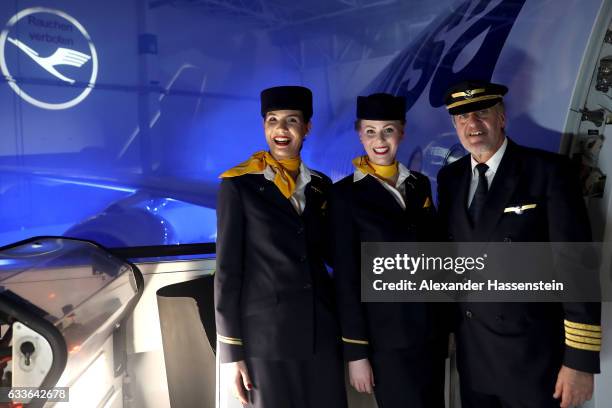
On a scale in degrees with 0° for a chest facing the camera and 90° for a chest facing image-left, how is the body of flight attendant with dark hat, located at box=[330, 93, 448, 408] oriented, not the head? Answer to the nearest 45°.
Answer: approximately 315°
